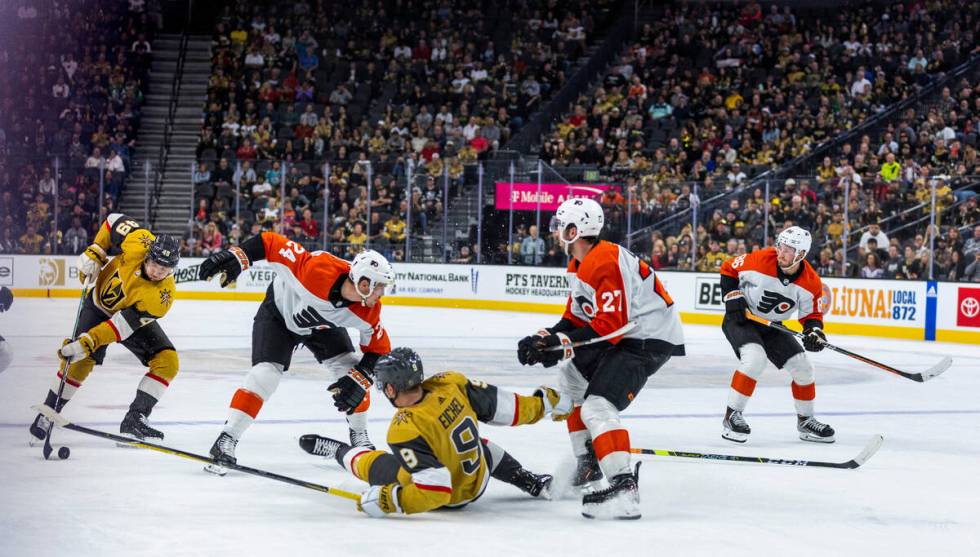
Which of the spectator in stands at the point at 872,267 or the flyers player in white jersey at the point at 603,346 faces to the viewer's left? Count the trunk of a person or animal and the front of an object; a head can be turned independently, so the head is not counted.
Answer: the flyers player in white jersey

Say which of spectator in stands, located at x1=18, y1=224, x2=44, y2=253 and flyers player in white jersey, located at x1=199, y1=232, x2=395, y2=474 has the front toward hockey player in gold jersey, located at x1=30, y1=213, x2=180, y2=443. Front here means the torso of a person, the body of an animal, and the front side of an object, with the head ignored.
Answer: the spectator in stands

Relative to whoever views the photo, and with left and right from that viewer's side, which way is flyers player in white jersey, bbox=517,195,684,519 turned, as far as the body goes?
facing to the left of the viewer

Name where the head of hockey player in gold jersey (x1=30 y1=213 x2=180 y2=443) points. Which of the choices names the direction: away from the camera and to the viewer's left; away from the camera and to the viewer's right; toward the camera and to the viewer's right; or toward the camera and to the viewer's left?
toward the camera and to the viewer's left

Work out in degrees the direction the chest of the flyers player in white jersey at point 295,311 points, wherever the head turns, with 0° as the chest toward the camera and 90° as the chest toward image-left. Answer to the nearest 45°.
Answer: approximately 315°

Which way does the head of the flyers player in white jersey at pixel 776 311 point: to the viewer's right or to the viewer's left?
to the viewer's left

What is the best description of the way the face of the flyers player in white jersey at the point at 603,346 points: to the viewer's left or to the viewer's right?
to the viewer's left

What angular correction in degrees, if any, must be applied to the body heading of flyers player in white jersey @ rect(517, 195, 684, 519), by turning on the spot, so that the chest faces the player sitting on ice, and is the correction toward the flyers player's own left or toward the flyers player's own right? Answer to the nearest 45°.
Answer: approximately 45° to the flyers player's own left

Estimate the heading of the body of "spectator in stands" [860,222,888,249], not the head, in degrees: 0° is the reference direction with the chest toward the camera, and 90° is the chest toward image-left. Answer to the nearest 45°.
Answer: approximately 0°

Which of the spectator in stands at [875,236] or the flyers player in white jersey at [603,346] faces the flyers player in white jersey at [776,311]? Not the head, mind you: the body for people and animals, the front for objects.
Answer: the spectator in stands

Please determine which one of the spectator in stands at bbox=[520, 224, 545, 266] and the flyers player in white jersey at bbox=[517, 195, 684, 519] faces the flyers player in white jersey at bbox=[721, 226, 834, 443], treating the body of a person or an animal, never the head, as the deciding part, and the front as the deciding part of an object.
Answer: the spectator in stands

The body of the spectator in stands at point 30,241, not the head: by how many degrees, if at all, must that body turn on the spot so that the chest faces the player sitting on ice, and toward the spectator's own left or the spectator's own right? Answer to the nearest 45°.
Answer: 0° — they already face them

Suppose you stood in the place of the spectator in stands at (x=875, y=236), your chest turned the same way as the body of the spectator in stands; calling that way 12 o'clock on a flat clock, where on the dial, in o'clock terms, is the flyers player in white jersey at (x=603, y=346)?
The flyers player in white jersey is roughly at 12 o'clock from the spectator in stands.

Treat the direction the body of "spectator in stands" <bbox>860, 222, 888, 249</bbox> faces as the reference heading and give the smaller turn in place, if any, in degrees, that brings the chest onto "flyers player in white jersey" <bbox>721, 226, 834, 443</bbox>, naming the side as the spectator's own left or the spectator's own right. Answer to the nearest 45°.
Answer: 0° — they already face them

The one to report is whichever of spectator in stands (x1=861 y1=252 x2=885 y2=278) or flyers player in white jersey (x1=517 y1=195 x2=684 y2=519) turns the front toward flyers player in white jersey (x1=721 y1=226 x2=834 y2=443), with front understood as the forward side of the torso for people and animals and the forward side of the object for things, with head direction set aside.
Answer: the spectator in stands
